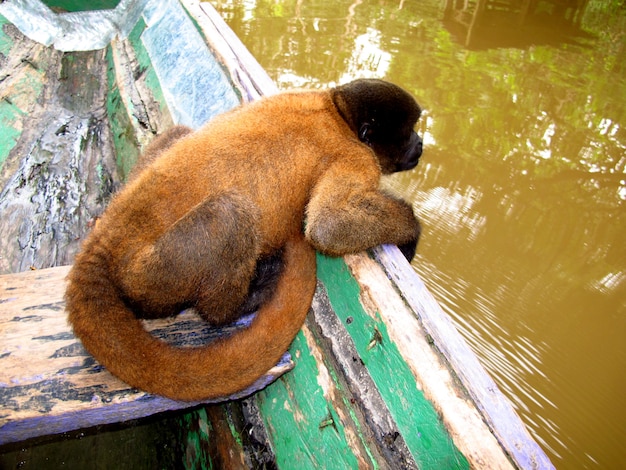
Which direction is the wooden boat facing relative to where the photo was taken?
away from the camera
